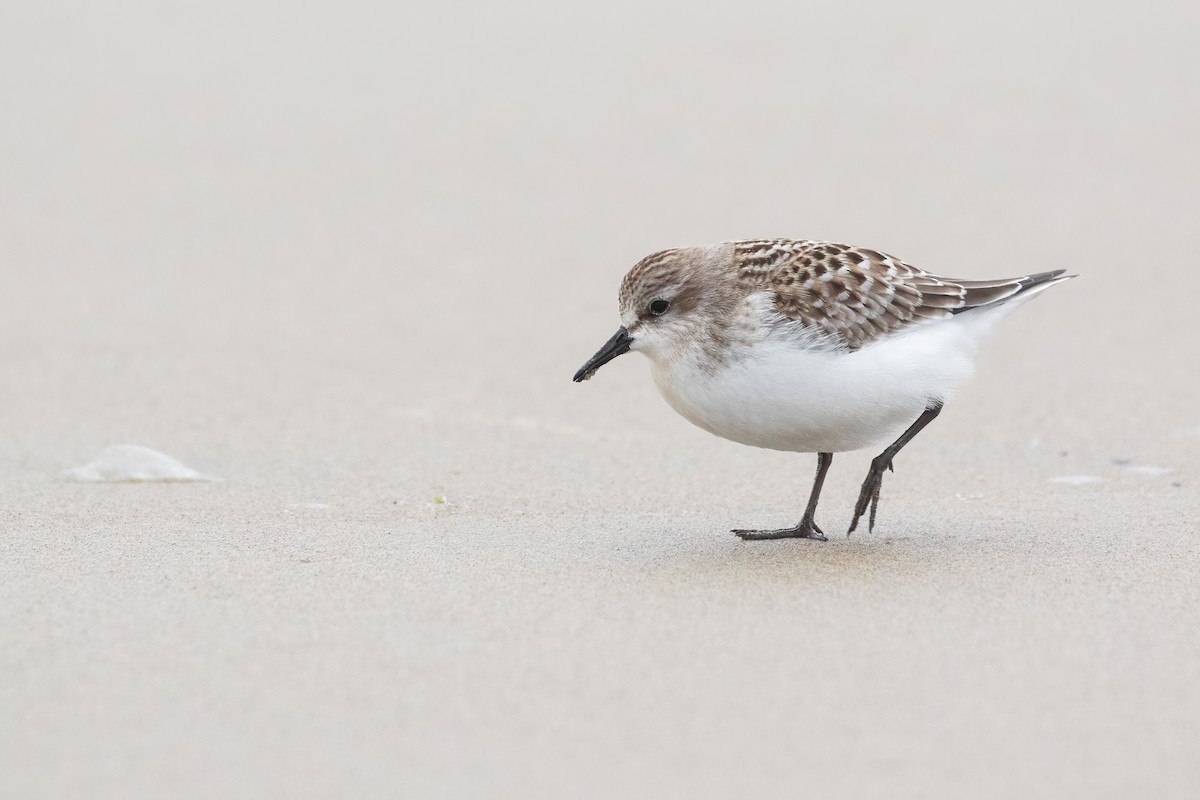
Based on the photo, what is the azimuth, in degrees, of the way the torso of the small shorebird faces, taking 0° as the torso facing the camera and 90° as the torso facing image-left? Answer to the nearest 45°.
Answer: approximately 90°

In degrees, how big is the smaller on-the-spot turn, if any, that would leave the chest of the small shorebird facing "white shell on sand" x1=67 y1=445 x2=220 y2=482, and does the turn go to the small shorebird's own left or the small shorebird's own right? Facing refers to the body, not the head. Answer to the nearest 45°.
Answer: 0° — it already faces it
